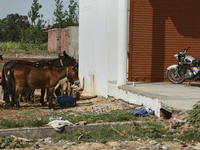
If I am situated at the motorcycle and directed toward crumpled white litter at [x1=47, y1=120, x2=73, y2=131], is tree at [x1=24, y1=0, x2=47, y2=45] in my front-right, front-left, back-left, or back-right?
back-right

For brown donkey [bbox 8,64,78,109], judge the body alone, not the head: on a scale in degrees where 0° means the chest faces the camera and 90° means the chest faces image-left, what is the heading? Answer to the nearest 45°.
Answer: approximately 270°

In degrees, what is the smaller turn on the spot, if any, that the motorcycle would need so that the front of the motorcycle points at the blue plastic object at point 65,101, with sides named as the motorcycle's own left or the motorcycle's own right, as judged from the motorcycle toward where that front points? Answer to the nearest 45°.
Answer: approximately 45° to the motorcycle's own left

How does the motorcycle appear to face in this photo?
to the viewer's left

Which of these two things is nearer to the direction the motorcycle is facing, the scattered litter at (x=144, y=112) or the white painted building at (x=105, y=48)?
the white painted building

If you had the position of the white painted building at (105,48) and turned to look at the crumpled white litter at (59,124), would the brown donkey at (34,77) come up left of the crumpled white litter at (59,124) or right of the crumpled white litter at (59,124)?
right

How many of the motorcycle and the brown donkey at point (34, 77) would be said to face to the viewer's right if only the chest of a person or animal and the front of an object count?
1

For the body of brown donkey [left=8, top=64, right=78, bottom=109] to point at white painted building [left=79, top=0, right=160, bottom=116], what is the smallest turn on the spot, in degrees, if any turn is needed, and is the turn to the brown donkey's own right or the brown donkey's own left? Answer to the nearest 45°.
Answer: approximately 45° to the brown donkey's own left

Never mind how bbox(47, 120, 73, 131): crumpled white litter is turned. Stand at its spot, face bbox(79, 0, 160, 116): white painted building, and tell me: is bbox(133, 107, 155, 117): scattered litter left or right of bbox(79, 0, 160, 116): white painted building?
right

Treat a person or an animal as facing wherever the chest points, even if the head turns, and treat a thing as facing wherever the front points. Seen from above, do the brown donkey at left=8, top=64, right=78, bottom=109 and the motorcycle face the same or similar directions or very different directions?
very different directions

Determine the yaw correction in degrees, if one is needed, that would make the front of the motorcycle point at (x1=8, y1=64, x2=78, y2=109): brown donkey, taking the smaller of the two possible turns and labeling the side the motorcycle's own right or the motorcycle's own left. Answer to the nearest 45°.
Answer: approximately 45° to the motorcycle's own left
